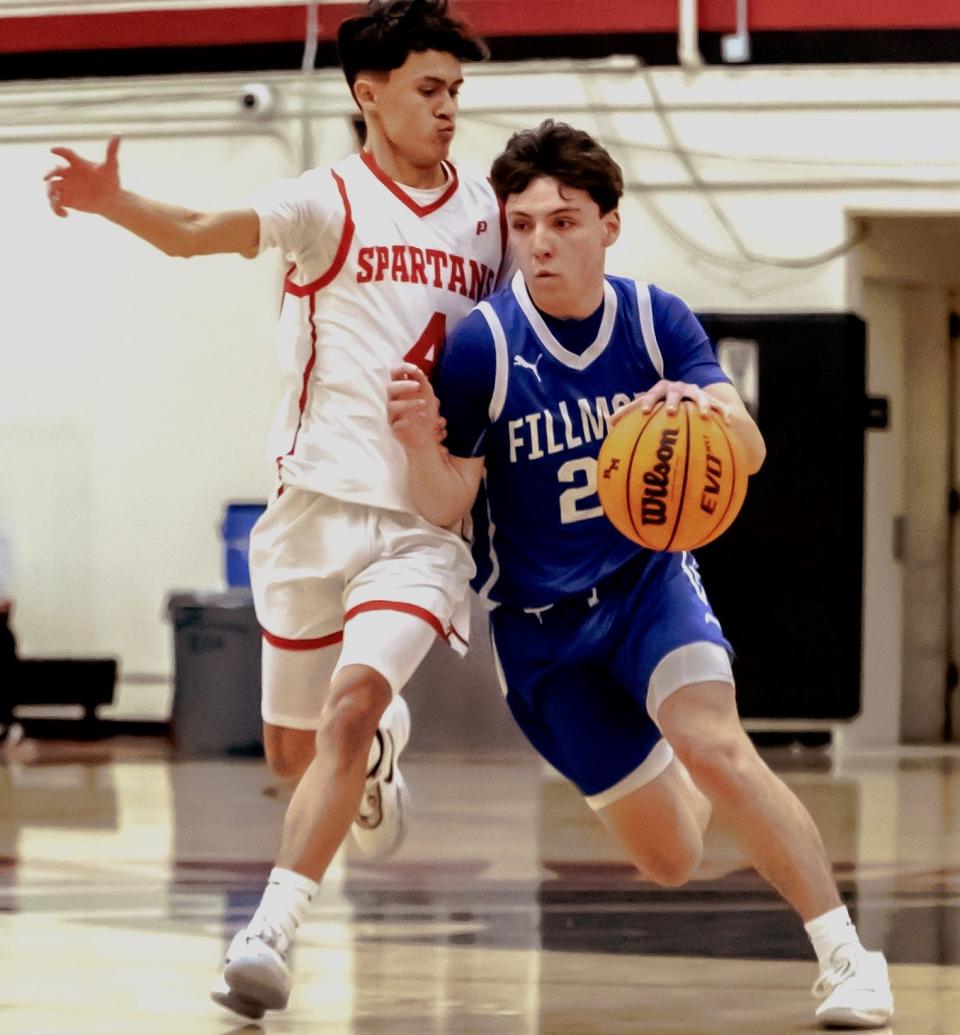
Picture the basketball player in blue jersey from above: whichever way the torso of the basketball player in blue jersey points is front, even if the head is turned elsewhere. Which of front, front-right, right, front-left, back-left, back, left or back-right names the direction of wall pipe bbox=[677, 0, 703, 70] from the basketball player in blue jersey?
back

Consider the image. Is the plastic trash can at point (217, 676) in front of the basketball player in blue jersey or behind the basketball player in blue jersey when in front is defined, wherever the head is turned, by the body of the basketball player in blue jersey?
behind

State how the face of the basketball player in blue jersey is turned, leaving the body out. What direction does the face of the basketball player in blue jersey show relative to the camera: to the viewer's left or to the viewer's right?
to the viewer's left

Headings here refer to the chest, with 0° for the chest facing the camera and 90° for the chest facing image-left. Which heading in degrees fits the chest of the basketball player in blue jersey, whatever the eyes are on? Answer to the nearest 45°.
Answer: approximately 0°

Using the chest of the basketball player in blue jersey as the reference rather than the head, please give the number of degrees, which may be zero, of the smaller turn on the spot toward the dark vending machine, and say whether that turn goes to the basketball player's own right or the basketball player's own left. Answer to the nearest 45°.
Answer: approximately 180°

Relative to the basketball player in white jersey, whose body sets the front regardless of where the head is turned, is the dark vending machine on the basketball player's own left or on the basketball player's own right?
on the basketball player's own left

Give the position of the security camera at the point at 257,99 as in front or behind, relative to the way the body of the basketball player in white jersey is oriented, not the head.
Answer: behind
